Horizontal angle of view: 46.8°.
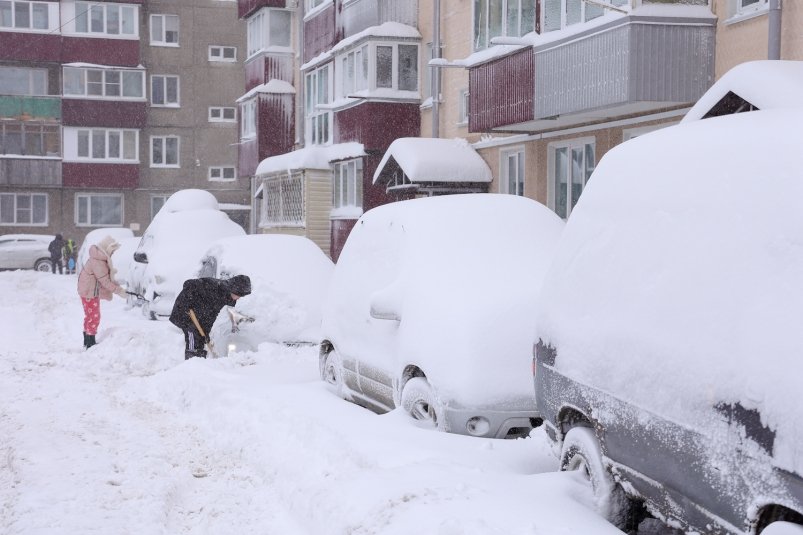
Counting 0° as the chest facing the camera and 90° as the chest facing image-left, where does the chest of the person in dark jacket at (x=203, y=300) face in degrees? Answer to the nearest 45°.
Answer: approximately 270°

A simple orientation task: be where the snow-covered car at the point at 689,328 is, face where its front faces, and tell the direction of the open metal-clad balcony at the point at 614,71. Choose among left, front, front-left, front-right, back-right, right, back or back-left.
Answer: back-left

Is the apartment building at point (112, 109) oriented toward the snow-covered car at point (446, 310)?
yes

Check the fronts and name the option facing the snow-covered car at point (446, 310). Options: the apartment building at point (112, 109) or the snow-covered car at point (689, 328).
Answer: the apartment building

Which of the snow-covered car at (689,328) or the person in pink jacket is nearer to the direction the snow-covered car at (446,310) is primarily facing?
the snow-covered car

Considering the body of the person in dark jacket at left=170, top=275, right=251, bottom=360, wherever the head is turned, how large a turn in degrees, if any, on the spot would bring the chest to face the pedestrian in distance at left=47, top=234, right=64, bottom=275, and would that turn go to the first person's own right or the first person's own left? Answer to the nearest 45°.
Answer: approximately 90° to the first person's own left

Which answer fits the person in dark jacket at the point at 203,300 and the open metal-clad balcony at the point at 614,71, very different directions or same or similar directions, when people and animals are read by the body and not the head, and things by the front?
very different directions

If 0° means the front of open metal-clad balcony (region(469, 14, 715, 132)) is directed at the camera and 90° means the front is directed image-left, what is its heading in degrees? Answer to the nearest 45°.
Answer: approximately 45°

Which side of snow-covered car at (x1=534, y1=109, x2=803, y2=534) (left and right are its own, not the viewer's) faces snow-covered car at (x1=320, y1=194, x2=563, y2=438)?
back

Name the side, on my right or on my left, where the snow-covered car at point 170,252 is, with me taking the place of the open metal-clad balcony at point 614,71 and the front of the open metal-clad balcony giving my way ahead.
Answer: on my right

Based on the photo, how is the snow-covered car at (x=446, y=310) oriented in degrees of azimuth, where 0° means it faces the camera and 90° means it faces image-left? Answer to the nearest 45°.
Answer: approximately 315°

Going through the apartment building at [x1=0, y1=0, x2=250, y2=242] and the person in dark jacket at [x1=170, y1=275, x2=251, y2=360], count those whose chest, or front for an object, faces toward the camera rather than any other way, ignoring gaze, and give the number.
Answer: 1

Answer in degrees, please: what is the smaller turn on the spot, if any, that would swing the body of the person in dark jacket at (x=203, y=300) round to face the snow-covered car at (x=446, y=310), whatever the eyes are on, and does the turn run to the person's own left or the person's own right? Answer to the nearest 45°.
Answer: approximately 45° to the person's own right

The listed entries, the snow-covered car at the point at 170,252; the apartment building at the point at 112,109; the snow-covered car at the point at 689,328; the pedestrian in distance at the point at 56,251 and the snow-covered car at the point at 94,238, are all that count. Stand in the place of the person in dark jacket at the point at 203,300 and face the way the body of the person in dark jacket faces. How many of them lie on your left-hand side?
4

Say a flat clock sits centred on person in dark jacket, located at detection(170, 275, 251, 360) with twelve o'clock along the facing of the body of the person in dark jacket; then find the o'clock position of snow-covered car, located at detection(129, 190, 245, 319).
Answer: The snow-covered car is roughly at 9 o'clock from the person in dark jacket.
